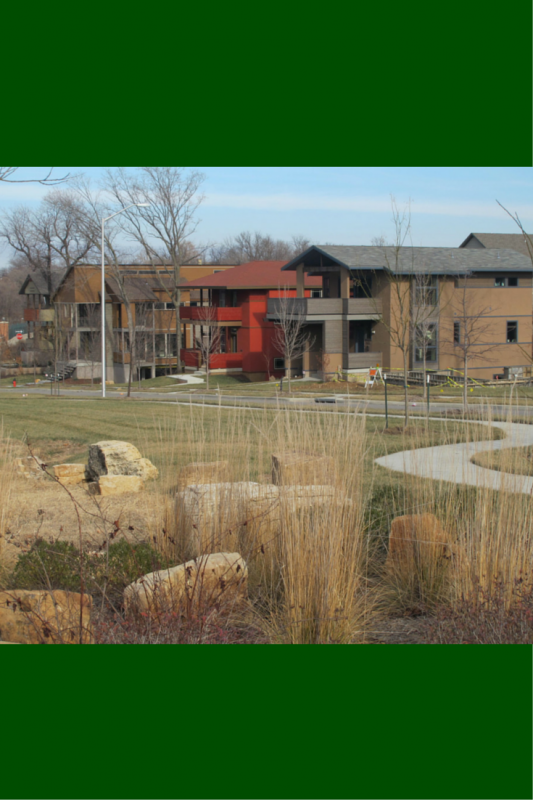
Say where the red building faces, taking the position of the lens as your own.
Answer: facing the viewer and to the left of the viewer

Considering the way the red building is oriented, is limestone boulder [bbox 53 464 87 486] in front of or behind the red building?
in front

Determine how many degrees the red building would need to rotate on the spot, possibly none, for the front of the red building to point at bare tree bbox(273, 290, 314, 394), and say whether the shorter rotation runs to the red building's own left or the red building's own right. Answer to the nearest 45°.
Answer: approximately 45° to the red building's own left

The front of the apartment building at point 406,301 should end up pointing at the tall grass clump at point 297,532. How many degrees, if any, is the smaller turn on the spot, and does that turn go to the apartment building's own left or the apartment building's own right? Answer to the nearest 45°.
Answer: approximately 45° to the apartment building's own left

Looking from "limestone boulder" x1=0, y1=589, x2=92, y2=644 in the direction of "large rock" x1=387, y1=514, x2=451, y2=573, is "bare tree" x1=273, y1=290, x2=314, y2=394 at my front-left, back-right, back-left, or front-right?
front-left

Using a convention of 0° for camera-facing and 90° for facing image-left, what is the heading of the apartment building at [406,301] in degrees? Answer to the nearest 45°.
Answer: approximately 45°

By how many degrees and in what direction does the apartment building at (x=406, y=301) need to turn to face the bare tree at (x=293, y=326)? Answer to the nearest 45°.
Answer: approximately 45° to its right

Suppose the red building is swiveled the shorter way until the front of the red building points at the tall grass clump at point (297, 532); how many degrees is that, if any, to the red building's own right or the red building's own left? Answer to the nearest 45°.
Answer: approximately 45° to the red building's own left

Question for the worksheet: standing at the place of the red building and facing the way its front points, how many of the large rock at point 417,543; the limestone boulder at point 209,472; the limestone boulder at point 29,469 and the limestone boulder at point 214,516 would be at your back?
0

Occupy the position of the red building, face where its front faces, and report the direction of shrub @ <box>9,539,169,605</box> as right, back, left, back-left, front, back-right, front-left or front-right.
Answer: front-left

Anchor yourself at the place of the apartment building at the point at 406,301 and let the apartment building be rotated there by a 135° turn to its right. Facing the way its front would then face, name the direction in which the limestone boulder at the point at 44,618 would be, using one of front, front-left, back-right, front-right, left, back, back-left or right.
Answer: back

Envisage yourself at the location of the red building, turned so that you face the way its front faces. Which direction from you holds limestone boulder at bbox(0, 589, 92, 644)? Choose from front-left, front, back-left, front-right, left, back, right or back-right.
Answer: front-left

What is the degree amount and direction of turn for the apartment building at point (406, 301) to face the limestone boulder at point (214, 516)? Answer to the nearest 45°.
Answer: approximately 45° to its left

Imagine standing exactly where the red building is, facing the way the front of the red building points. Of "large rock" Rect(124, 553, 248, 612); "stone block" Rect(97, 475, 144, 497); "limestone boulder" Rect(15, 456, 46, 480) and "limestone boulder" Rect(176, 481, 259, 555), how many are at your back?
0
